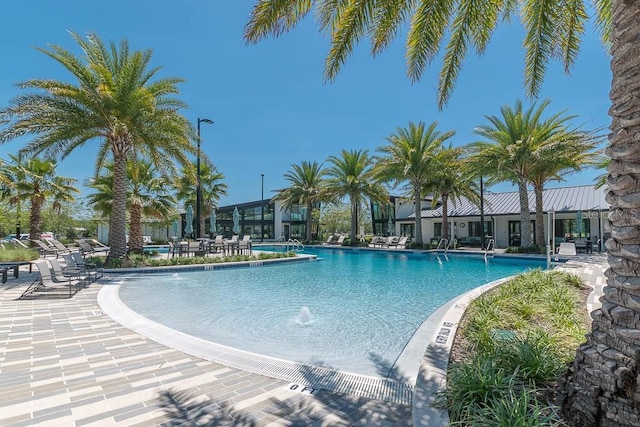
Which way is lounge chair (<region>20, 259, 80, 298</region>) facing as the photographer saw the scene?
facing to the right of the viewer

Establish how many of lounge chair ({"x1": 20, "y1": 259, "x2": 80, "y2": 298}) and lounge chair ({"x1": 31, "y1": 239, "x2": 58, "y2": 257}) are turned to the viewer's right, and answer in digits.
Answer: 2

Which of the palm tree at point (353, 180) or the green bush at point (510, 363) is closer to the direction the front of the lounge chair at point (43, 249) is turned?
the palm tree

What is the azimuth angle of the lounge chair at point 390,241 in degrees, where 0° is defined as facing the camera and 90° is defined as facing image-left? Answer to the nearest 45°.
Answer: approximately 45°

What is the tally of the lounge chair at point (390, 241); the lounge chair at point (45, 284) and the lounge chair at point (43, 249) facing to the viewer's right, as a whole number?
2

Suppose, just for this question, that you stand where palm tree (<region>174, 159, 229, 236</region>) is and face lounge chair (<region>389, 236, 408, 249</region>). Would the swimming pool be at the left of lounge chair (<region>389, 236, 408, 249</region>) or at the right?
right

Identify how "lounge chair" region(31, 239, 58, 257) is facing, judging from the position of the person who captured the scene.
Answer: facing to the right of the viewer

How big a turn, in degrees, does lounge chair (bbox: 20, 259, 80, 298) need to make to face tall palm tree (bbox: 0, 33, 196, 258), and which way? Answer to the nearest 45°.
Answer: approximately 90° to its left

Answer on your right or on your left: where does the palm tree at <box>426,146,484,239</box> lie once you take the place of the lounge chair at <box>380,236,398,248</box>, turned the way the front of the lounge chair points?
on your left

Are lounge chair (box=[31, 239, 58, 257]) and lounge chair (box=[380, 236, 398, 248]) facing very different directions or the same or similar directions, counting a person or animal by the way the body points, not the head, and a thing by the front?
very different directions
